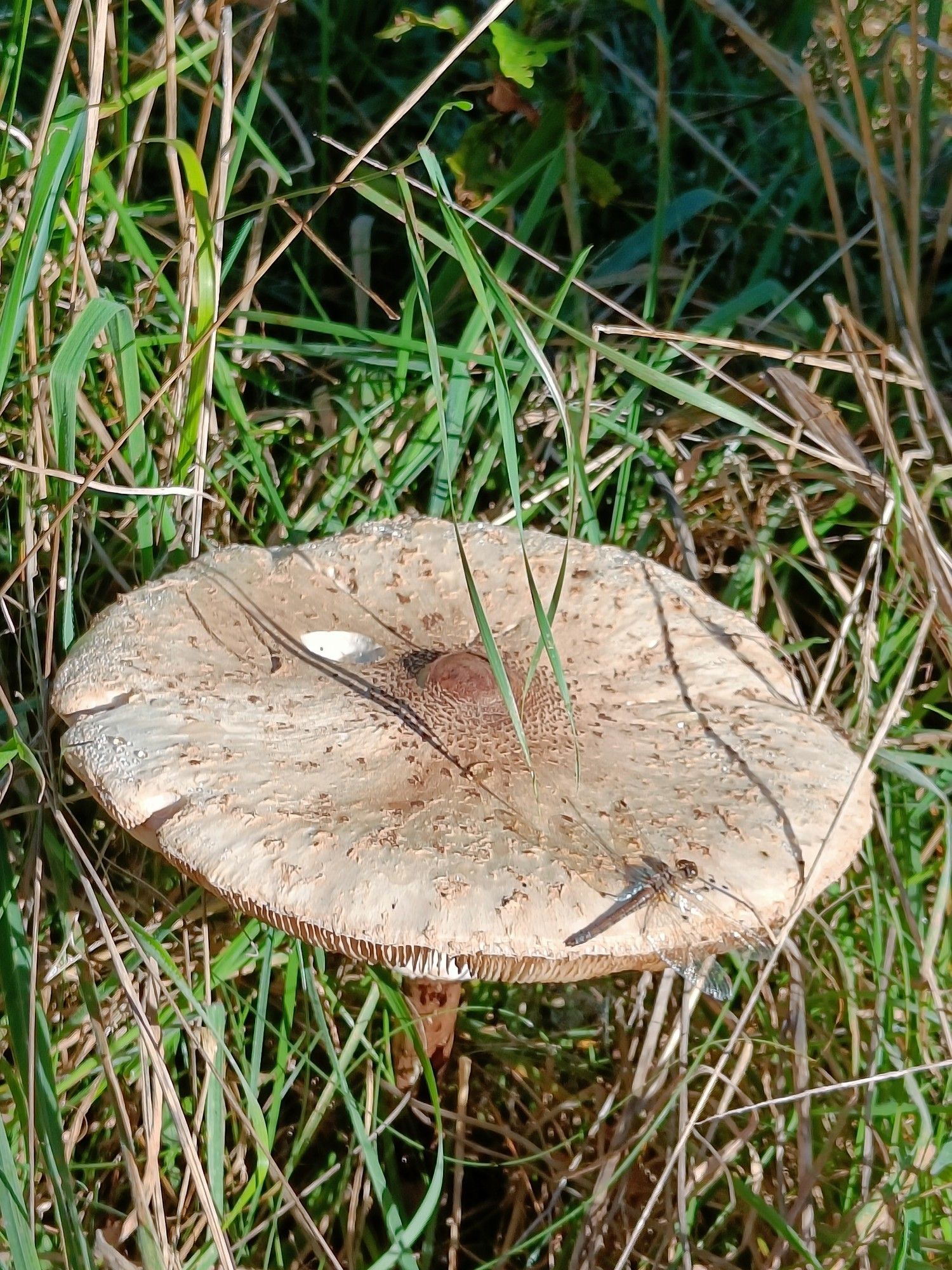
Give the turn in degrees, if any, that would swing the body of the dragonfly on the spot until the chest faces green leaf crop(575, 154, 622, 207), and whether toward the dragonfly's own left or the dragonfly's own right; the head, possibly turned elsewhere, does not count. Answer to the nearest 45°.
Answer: approximately 45° to the dragonfly's own left

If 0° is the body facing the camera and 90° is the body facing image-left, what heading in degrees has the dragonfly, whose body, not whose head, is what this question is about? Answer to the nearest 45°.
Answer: approximately 225°

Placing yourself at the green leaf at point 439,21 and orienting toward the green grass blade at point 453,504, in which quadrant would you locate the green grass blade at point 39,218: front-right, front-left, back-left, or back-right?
front-right

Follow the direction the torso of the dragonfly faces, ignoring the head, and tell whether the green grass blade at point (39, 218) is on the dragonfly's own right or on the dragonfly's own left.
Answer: on the dragonfly's own left

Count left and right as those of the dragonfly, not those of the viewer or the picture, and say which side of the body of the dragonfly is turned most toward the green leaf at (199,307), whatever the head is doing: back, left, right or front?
left
